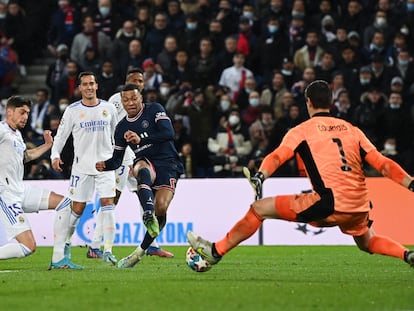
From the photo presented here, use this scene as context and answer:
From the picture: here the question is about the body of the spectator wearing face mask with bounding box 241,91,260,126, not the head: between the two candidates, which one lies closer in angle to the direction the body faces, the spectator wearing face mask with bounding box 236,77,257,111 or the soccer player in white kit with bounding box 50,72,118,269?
the soccer player in white kit

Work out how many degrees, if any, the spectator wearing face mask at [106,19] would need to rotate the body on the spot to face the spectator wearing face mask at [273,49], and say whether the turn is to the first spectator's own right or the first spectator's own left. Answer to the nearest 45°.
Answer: approximately 45° to the first spectator's own left

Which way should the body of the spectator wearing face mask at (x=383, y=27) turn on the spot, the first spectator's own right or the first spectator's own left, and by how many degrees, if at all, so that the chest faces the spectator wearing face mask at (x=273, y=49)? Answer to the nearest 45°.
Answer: approximately 90° to the first spectator's own right

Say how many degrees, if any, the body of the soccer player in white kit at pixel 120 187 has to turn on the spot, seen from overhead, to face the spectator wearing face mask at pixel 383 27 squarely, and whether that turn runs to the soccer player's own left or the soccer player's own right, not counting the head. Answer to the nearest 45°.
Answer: approximately 180°

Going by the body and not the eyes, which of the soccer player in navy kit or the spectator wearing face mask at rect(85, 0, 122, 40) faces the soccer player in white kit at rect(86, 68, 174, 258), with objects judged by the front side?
the spectator wearing face mask

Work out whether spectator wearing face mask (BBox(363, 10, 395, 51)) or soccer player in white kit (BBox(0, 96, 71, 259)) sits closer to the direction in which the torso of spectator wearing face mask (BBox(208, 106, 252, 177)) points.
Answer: the soccer player in white kit
